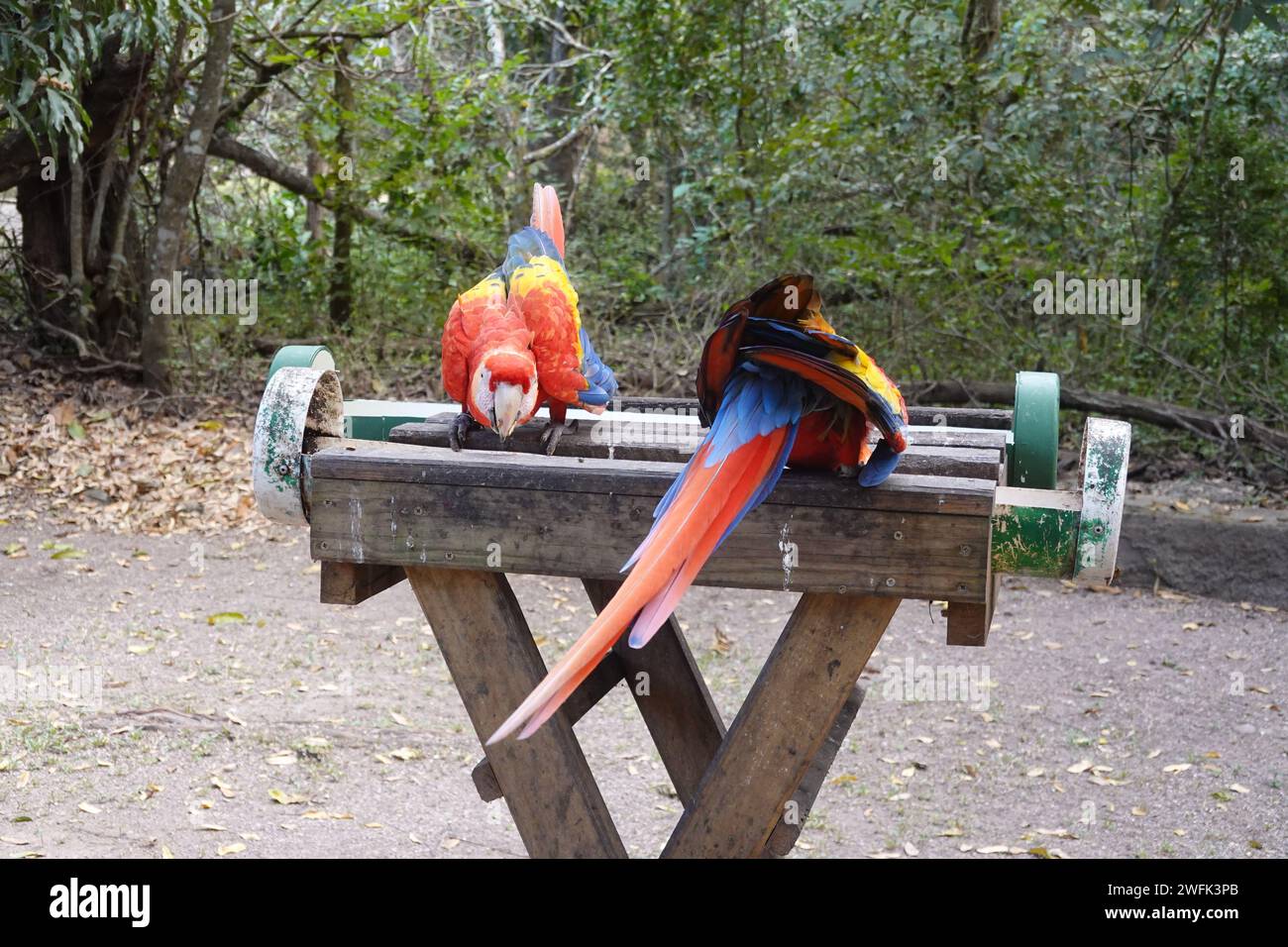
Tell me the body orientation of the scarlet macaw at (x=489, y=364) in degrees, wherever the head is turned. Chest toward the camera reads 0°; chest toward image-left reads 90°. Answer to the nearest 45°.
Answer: approximately 0°

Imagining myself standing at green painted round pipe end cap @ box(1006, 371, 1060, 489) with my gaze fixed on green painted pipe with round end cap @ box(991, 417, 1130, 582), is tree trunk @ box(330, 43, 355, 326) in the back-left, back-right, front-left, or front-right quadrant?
back-right

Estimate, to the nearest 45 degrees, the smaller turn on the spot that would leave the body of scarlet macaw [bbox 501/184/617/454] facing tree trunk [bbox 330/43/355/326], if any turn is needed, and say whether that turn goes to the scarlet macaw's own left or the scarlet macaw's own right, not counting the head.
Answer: approximately 180°

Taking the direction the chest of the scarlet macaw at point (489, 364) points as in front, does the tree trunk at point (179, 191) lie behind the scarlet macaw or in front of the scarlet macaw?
behind

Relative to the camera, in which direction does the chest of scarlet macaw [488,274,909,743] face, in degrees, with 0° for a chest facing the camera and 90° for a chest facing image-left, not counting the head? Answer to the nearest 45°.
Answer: approximately 225°
